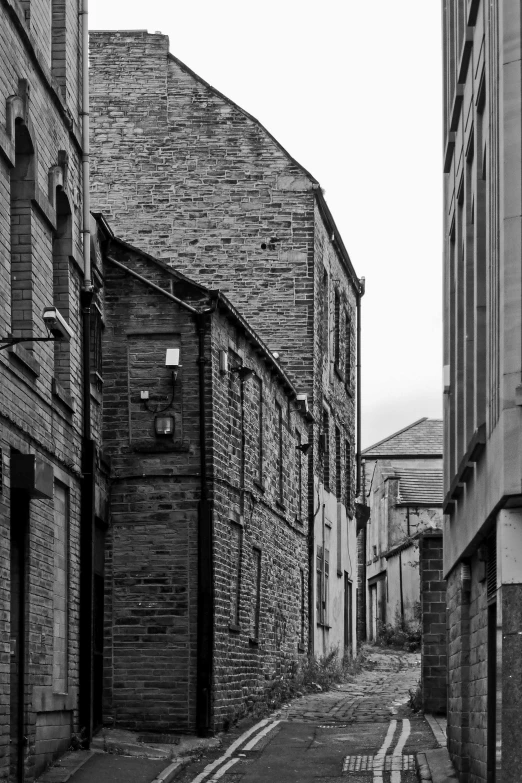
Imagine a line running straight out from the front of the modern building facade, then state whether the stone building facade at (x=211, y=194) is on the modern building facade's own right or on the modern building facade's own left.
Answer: on the modern building facade's own right

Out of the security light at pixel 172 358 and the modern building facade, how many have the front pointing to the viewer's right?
0

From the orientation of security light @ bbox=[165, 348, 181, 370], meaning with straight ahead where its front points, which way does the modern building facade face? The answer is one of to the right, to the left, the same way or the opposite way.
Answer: to the right

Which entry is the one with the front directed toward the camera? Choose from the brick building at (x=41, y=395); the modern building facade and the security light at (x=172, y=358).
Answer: the security light

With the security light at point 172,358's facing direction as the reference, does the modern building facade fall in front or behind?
in front

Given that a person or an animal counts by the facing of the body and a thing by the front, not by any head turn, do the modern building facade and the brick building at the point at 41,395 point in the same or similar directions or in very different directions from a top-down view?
very different directions

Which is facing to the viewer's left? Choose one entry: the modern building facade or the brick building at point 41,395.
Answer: the modern building facade

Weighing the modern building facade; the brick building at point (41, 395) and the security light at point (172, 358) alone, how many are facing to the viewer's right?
1

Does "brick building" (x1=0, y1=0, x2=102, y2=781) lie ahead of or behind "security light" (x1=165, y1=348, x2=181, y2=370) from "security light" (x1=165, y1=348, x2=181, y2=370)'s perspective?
ahead

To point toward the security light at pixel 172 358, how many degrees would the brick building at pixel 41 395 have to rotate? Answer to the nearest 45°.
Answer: approximately 90° to its left

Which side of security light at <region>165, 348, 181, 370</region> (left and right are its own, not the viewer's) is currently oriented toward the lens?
front

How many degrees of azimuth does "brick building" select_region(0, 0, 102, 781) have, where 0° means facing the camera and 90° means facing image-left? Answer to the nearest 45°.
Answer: approximately 270°

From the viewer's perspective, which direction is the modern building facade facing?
to the viewer's left
